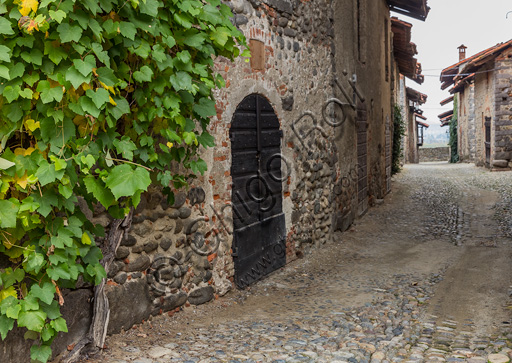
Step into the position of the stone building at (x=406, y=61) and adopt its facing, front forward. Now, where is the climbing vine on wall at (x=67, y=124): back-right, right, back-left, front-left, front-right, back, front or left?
right

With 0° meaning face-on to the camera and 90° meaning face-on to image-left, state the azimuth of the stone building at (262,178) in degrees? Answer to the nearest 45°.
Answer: approximately 315°

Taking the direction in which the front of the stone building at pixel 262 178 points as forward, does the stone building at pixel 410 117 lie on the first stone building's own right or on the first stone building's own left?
on the first stone building's own left

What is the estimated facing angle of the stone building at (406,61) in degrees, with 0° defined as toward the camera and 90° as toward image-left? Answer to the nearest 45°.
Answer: approximately 270°

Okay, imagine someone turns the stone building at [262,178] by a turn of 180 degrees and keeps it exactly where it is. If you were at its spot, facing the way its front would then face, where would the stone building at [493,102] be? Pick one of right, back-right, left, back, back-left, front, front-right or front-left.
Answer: right
